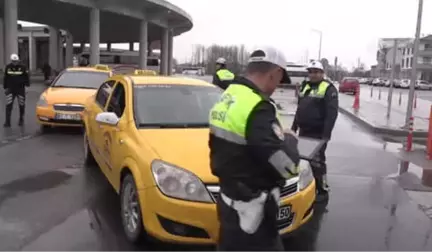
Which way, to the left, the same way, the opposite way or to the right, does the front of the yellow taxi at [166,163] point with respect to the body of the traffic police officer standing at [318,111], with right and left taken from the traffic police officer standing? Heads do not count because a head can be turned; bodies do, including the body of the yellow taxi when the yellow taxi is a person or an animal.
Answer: to the left

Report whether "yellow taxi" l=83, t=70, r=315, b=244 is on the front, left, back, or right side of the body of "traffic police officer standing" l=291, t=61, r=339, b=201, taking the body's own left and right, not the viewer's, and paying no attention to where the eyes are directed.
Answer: front

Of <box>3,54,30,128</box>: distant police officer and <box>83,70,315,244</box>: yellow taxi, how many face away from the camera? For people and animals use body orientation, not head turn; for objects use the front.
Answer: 0

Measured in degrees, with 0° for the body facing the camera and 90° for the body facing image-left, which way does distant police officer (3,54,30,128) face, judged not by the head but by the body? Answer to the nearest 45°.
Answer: approximately 0°

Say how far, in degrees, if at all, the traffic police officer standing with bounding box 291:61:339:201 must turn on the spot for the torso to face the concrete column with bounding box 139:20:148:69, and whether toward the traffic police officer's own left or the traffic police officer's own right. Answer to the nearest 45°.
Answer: approximately 90° to the traffic police officer's own right

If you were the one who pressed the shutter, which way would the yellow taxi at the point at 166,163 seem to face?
facing the viewer and to the right of the viewer

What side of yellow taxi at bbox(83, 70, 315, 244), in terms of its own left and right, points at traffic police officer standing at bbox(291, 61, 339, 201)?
left

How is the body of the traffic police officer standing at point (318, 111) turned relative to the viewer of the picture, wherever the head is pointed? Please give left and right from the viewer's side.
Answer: facing the viewer and to the left of the viewer

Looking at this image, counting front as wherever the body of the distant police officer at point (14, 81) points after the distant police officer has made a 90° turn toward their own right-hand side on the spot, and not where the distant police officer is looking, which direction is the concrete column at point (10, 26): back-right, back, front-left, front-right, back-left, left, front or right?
right

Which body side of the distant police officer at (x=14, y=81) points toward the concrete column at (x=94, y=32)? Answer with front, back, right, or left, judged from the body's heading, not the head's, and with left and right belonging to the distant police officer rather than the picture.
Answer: back

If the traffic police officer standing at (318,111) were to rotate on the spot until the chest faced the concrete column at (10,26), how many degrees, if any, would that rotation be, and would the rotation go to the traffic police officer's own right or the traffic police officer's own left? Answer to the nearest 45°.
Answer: approximately 90° to the traffic police officer's own right

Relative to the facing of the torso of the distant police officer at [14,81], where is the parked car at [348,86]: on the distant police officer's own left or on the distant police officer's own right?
on the distant police officer's own left

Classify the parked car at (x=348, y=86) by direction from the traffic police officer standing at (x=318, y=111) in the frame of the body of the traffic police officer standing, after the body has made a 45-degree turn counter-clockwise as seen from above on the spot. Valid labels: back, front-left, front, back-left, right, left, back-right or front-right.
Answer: back

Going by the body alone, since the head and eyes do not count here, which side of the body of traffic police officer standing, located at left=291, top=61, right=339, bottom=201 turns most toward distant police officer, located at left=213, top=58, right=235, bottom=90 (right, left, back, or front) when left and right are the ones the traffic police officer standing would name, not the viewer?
right

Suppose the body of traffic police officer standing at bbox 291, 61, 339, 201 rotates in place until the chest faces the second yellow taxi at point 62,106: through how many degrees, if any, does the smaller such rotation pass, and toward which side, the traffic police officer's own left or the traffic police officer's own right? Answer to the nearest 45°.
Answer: approximately 90° to the traffic police officer's own right
